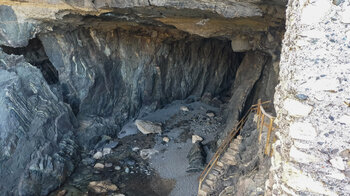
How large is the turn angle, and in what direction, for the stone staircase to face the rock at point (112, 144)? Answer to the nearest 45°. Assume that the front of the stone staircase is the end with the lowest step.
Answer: approximately 90° to its right

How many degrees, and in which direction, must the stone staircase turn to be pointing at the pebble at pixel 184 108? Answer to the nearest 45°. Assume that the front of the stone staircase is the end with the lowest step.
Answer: approximately 135° to its right

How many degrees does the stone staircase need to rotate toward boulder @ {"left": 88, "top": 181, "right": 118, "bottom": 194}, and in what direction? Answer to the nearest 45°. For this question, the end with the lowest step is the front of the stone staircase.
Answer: approximately 45° to its right

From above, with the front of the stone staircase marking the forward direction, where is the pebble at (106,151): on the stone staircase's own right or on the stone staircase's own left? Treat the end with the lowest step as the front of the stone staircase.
on the stone staircase's own right

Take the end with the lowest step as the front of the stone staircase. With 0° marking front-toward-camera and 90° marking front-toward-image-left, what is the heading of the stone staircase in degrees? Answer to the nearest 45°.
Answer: approximately 45°
